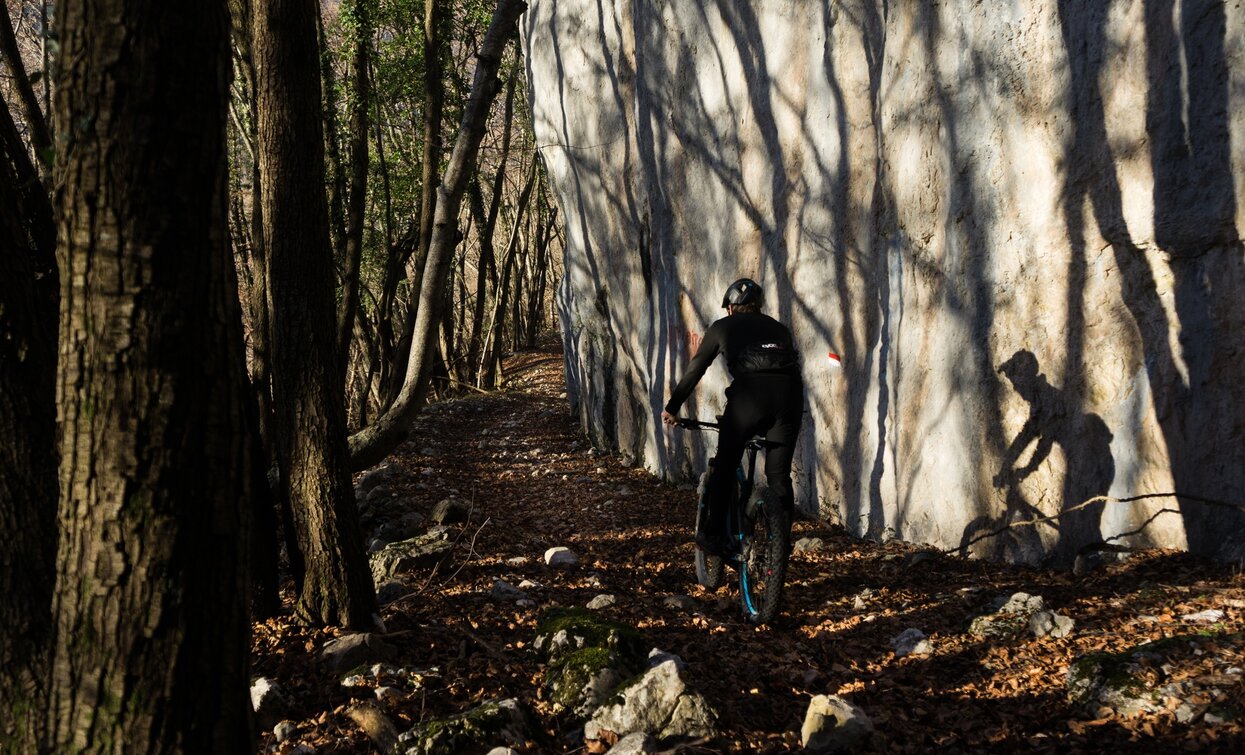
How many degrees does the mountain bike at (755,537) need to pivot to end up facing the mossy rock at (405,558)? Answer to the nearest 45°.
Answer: approximately 45° to its left

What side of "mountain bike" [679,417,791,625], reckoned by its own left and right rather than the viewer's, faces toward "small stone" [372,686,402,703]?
left

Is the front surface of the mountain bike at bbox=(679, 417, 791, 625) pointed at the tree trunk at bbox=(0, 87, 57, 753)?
no

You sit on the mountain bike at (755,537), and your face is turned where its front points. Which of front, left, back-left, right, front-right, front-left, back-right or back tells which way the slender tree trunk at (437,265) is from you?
front

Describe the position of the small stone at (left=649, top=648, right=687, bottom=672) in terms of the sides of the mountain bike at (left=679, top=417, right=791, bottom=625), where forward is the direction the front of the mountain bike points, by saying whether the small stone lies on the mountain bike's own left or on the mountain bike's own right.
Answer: on the mountain bike's own left

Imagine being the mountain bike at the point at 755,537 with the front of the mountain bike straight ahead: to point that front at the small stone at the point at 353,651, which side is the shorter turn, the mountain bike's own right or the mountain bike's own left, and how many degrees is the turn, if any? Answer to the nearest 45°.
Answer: approximately 90° to the mountain bike's own left

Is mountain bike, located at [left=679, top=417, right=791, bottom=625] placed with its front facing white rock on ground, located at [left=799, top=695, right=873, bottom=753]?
no

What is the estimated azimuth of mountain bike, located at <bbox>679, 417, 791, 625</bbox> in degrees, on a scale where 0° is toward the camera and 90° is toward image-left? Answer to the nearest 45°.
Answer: approximately 135°

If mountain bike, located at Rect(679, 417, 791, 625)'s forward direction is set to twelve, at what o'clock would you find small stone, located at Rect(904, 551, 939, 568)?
The small stone is roughly at 3 o'clock from the mountain bike.

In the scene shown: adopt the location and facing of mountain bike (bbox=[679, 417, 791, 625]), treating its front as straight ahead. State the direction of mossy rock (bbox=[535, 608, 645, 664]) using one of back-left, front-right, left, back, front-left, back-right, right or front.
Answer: left

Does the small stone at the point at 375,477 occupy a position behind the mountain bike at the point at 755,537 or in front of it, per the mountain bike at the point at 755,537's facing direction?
in front

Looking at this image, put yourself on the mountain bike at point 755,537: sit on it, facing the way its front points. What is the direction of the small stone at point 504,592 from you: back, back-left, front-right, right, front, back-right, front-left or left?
front-left

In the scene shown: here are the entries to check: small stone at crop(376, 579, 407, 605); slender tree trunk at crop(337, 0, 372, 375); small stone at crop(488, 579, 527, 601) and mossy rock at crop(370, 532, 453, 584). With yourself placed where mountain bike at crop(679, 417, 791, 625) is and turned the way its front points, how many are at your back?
0

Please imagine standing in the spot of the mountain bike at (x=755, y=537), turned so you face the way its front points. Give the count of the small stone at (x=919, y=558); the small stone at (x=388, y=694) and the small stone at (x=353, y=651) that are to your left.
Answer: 2

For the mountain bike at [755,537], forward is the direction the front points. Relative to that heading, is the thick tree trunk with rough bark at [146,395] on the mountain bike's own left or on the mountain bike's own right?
on the mountain bike's own left

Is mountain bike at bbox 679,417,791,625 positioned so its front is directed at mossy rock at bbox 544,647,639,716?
no

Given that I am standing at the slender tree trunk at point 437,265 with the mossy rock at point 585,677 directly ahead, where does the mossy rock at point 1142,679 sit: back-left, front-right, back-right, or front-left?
front-left
